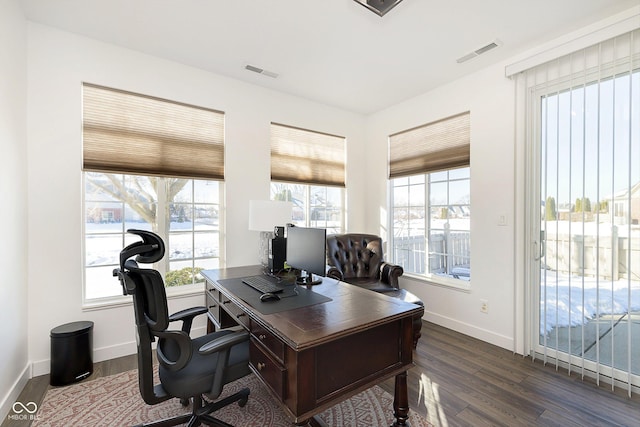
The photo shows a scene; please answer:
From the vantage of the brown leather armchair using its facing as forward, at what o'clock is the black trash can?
The black trash can is roughly at 3 o'clock from the brown leather armchair.

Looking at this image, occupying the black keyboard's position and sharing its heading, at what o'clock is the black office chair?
The black office chair is roughly at 12 o'clock from the black keyboard.

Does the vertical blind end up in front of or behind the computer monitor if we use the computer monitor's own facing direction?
behind

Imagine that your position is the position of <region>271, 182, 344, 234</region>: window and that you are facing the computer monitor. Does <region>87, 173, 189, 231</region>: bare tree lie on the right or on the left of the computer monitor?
right

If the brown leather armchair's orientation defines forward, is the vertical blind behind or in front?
in front

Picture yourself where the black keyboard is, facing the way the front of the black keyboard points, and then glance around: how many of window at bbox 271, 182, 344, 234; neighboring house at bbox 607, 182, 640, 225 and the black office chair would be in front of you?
1

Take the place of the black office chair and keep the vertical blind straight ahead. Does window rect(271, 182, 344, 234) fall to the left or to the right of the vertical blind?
left

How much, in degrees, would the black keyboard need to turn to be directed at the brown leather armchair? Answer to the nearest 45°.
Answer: approximately 180°

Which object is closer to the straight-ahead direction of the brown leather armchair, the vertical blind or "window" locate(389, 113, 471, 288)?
the vertical blind

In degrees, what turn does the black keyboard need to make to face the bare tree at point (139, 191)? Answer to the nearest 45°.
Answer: approximately 90° to its right

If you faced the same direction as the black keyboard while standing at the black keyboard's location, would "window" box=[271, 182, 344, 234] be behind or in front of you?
behind

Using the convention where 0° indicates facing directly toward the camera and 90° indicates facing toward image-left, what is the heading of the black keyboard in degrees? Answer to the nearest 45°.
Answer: approximately 45°

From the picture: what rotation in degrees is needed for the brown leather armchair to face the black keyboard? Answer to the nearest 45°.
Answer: approximately 45° to its right
